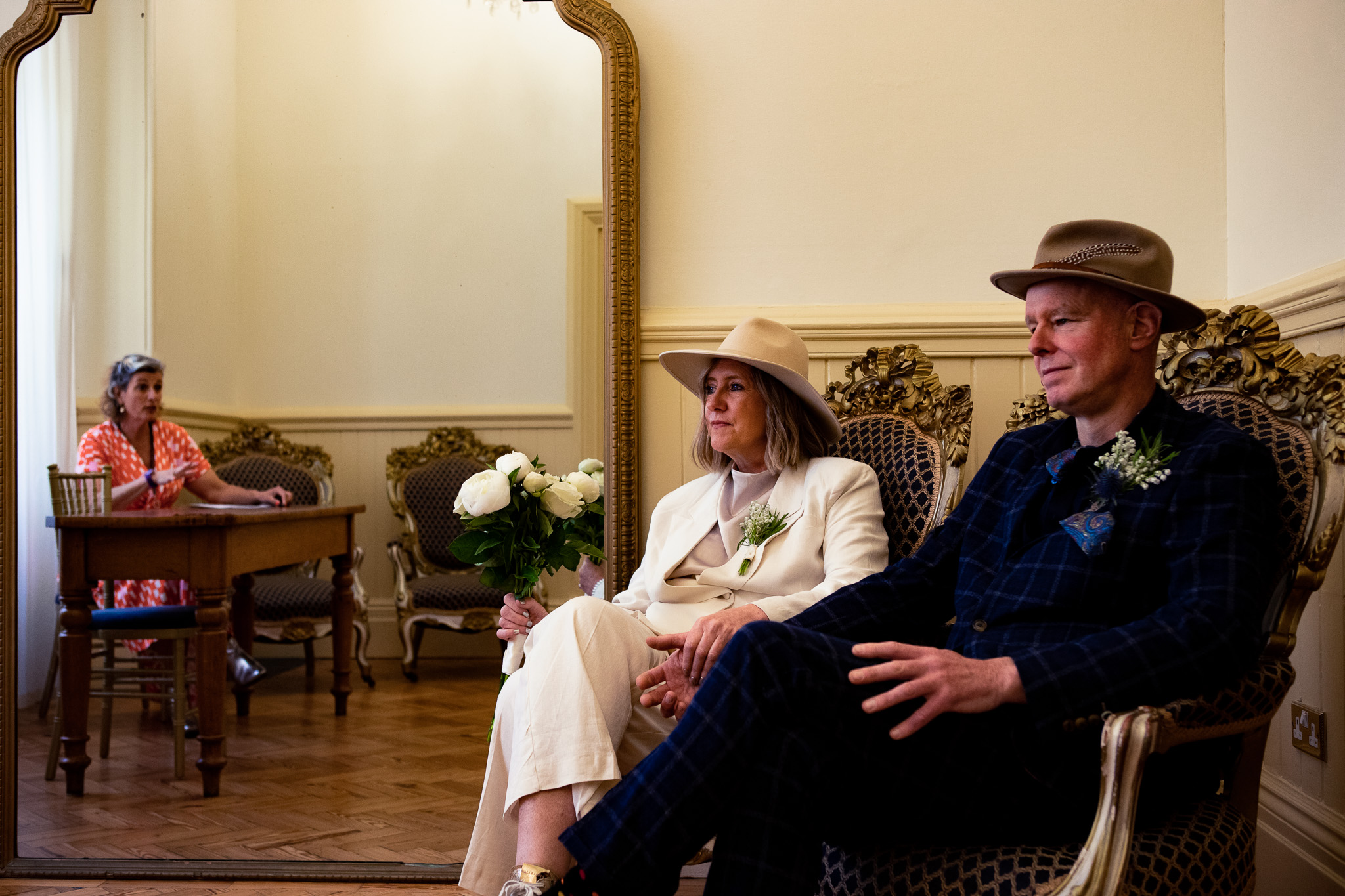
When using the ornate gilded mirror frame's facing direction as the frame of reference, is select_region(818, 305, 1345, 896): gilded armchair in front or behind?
in front

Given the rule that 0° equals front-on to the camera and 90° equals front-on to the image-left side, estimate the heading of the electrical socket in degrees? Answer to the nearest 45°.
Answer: approximately 45°

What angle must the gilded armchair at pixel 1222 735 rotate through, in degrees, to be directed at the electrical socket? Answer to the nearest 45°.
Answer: approximately 135° to its right

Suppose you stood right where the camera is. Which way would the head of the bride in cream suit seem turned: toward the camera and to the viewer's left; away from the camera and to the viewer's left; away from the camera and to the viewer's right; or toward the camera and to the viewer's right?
toward the camera and to the viewer's left

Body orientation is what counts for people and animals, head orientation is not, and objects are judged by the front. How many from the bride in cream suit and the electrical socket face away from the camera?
0

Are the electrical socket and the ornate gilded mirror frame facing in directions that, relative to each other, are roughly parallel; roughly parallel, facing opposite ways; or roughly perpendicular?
roughly perpendicular

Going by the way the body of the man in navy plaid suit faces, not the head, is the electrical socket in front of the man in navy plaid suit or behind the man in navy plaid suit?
behind
